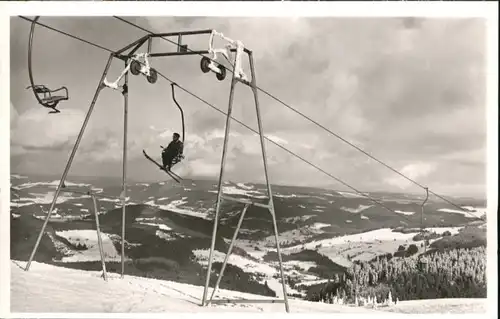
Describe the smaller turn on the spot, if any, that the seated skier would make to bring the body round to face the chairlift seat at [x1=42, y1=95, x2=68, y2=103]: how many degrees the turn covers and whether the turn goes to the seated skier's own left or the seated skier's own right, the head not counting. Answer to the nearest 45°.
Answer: approximately 45° to the seated skier's own right

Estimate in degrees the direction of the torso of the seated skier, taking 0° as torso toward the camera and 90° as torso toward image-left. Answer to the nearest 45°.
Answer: approximately 45°

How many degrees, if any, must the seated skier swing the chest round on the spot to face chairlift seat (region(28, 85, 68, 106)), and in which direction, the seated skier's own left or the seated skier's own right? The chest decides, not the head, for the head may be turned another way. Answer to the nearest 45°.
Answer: approximately 45° to the seated skier's own right
